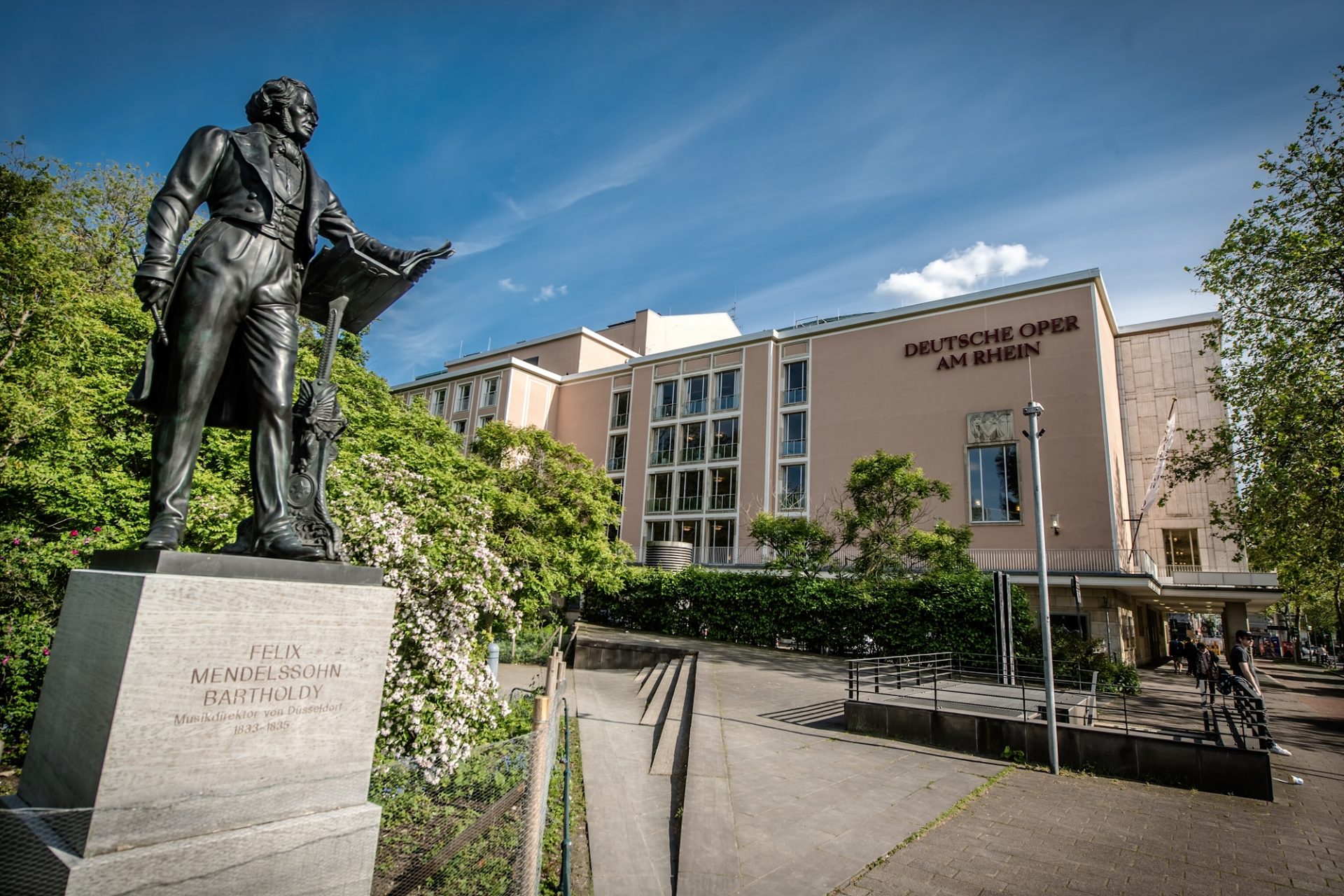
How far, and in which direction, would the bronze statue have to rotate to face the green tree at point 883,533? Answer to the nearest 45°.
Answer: approximately 90° to its left

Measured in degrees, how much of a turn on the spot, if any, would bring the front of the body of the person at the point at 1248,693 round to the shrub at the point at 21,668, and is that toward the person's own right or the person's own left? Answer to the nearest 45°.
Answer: approximately 135° to the person's own right

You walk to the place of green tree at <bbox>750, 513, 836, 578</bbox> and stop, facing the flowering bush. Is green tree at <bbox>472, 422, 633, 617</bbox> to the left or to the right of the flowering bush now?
right

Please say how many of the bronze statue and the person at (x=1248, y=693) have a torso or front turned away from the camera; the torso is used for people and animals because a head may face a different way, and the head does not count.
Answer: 0

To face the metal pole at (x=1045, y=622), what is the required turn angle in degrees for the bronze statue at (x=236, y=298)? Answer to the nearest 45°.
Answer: approximately 45° to its left

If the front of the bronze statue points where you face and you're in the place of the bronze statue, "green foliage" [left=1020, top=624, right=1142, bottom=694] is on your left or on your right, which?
on your left

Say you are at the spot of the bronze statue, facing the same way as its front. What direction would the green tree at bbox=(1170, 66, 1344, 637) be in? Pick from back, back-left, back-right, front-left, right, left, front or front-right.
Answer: front-left

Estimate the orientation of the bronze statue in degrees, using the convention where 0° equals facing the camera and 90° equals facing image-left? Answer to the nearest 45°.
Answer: approximately 315°

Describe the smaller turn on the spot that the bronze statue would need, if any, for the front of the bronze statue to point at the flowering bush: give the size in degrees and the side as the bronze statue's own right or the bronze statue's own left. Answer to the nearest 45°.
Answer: approximately 90° to the bronze statue's own left
